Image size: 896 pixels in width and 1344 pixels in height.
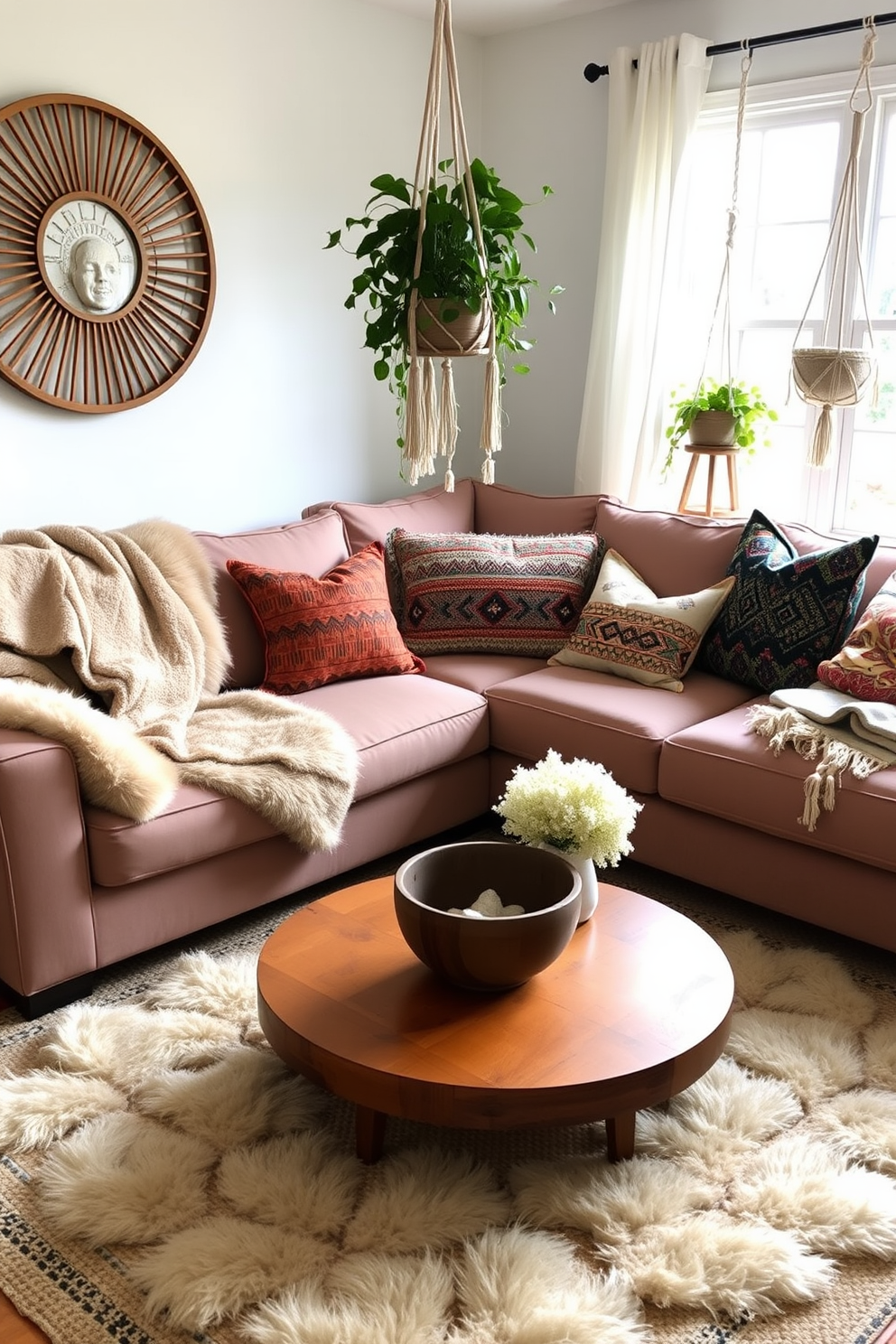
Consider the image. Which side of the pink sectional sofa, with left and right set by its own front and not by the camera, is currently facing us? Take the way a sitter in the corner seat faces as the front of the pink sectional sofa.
front

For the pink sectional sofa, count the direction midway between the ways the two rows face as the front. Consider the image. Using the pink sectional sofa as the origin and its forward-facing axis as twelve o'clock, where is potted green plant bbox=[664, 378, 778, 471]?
The potted green plant is roughly at 7 o'clock from the pink sectional sofa.

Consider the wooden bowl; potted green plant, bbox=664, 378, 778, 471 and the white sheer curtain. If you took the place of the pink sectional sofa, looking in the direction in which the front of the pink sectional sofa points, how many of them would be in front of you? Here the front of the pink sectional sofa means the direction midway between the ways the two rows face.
1

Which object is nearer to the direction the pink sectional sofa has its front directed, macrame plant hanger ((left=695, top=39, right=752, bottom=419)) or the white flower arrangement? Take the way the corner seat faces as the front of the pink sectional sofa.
the white flower arrangement

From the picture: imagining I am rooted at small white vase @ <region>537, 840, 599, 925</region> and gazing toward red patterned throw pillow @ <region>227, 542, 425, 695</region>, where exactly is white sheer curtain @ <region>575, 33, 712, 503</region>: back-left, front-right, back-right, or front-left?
front-right

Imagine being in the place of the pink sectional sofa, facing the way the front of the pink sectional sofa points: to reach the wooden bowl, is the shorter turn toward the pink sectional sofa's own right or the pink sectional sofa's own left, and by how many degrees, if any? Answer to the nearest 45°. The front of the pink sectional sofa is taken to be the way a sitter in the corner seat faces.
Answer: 0° — it already faces it

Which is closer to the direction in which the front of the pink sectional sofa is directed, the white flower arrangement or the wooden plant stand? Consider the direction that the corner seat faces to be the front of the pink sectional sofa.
the white flower arrangement

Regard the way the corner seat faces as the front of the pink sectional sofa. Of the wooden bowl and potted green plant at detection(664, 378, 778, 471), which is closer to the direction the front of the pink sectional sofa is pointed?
the wooden bowl

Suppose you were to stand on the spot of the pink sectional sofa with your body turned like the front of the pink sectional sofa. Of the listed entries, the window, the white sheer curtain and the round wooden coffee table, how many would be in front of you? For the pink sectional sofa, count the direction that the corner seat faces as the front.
1
